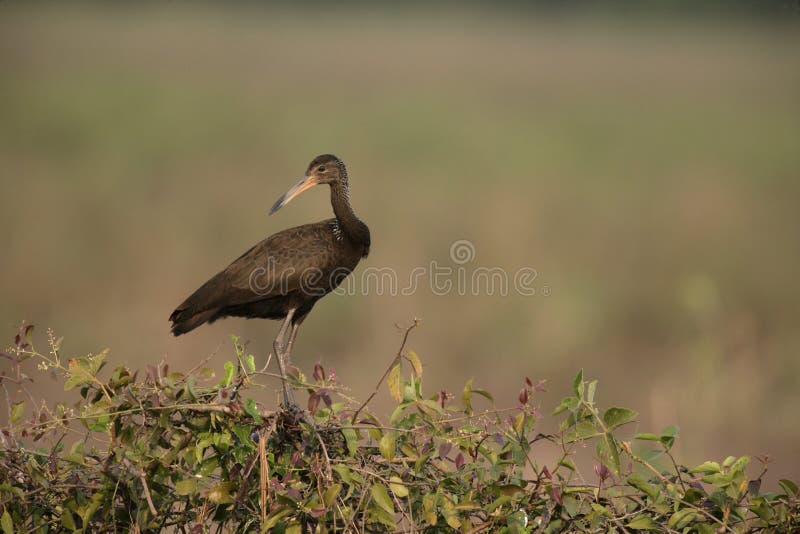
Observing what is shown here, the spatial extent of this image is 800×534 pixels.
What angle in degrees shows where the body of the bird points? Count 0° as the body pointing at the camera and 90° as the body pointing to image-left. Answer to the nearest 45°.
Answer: approximately 270°
